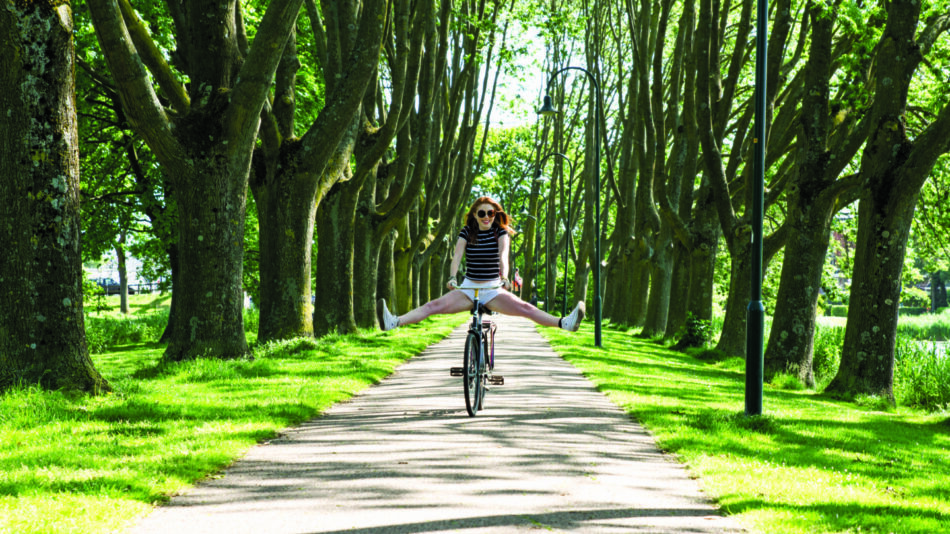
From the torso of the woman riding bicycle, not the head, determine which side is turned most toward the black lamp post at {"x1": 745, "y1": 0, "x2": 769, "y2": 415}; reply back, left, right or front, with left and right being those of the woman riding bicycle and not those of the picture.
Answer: left

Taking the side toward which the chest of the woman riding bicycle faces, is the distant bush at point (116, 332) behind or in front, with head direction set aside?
behind

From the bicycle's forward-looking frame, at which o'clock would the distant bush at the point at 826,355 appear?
The distant bush is roughly at 7 o'clock from the bicycle.

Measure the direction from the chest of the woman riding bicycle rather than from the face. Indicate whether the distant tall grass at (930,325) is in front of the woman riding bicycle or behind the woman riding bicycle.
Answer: behind

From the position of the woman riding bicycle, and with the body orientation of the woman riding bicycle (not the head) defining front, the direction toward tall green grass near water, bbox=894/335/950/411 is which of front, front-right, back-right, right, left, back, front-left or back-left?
back-left

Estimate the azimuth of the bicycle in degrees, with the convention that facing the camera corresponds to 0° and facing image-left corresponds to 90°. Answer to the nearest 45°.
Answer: approximately 0°

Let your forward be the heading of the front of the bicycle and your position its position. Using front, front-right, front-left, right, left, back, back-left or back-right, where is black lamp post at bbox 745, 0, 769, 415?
left
